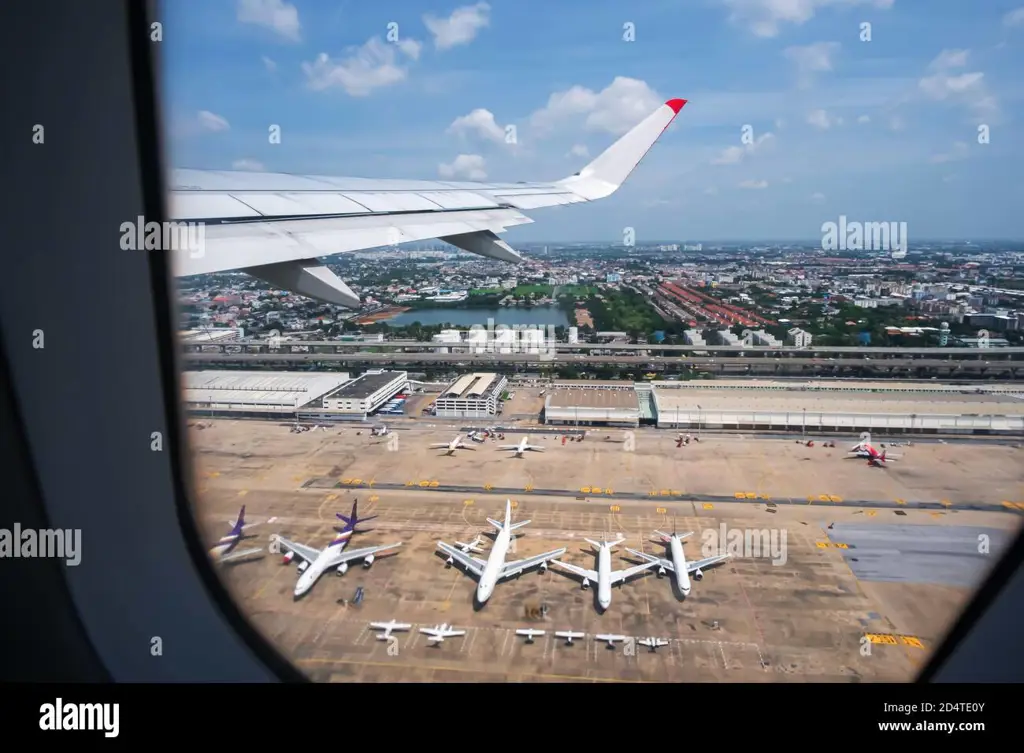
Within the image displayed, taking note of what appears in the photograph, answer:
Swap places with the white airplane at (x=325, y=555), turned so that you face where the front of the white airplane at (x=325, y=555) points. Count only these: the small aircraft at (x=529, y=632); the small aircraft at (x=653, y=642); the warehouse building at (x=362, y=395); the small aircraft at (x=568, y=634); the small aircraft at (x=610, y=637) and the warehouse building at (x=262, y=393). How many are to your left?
4

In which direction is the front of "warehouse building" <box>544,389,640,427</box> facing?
toward the camera

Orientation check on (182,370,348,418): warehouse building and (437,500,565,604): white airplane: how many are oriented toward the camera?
2

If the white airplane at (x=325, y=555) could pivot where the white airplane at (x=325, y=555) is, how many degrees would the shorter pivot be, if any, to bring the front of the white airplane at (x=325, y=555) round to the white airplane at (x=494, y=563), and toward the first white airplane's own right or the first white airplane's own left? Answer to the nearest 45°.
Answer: approximately 135° to the first white airplane's own left

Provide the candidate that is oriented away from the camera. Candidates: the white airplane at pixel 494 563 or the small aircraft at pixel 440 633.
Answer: the small aircraft

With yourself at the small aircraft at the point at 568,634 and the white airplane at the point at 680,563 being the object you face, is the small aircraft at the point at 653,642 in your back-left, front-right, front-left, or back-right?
front-right

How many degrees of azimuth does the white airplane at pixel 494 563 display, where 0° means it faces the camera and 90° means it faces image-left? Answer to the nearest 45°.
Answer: approximately 0°

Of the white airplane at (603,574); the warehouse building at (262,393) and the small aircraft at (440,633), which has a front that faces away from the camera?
the small aircraft

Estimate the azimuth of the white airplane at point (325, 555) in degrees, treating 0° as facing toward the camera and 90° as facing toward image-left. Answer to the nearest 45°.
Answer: approximately 45°

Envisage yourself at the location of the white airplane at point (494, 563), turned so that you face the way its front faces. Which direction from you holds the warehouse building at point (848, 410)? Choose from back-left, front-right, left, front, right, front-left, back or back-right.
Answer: back-left
